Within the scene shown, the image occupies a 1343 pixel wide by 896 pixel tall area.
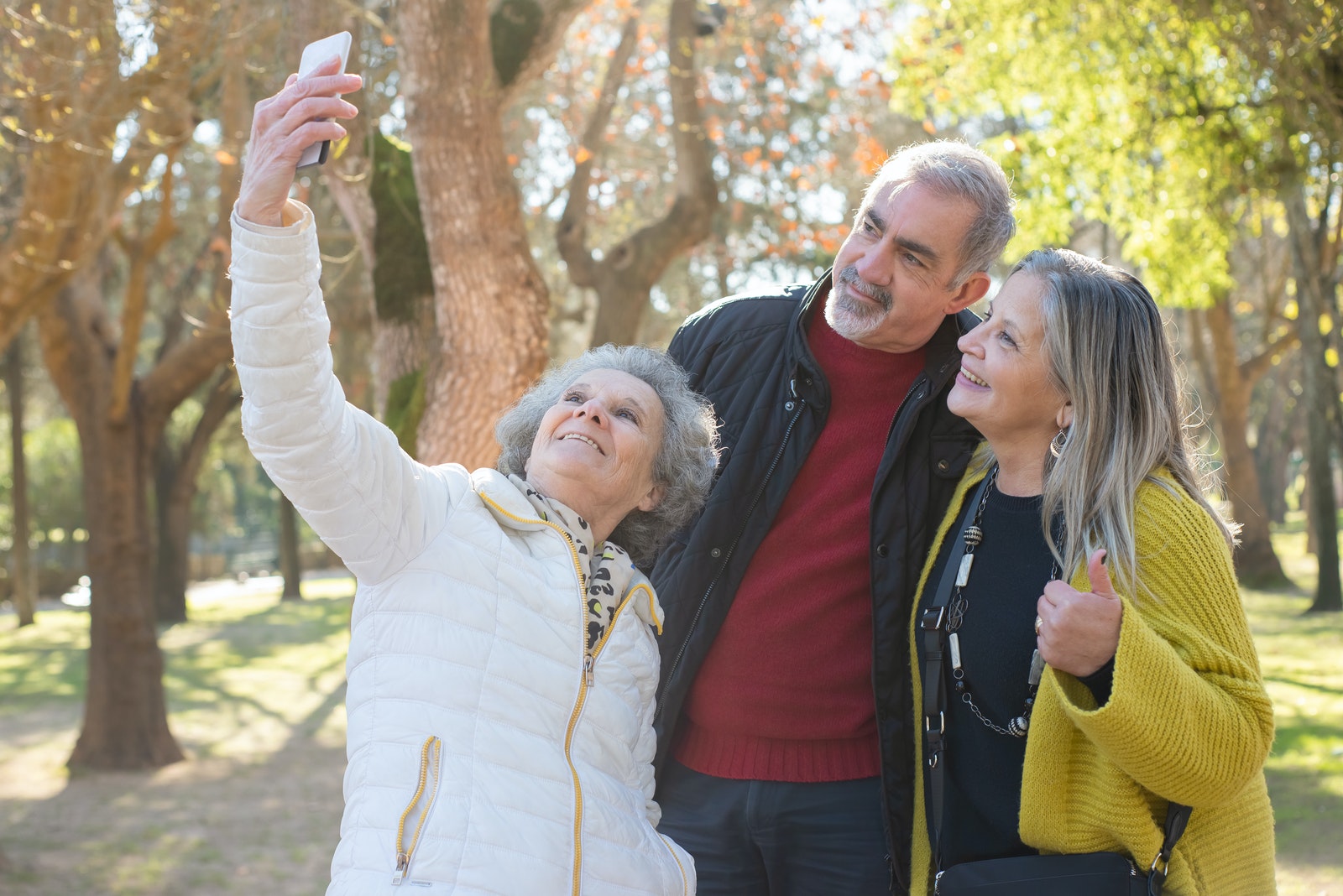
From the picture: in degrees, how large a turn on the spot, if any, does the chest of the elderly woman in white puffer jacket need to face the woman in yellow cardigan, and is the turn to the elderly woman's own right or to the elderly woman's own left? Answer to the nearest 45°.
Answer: approximately 45° to the elderly woman's own left

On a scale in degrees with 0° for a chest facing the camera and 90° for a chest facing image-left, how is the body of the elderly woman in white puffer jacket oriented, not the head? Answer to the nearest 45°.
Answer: approximately 315°

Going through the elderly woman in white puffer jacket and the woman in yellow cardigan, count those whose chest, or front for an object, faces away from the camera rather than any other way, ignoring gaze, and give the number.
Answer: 0

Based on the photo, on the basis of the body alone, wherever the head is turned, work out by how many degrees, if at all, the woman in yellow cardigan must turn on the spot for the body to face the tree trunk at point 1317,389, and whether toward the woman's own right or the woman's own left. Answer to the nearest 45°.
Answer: approximately 135° to the woman's own right

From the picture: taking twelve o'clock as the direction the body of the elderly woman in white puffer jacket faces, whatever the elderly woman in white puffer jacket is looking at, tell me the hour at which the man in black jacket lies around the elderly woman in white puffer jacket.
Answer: The man in black jacket is roughly at 9 o'clock from the elderly woman in white puffer jacket.

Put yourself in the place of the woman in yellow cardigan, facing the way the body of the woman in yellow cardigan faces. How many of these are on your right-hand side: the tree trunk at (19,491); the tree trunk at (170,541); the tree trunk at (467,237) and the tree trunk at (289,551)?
4

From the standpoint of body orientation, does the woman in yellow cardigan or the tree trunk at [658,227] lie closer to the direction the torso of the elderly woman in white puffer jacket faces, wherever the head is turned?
the woman in yellow cardigan

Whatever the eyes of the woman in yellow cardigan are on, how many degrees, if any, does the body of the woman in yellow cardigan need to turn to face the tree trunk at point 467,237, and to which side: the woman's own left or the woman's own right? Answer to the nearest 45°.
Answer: approximately 90° to the woman's own right

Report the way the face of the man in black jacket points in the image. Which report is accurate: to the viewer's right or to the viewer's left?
to the viewer's left

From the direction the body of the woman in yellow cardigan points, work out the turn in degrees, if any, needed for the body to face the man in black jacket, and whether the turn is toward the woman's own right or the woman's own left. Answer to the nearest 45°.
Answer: approximately 90° to the woman's own right

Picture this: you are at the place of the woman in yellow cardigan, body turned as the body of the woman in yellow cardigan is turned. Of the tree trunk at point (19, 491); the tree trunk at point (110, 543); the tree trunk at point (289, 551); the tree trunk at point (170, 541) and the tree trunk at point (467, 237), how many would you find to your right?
5

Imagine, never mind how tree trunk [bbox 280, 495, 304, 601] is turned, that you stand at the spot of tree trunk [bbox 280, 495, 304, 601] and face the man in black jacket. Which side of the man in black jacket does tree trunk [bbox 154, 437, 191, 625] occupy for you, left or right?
right
